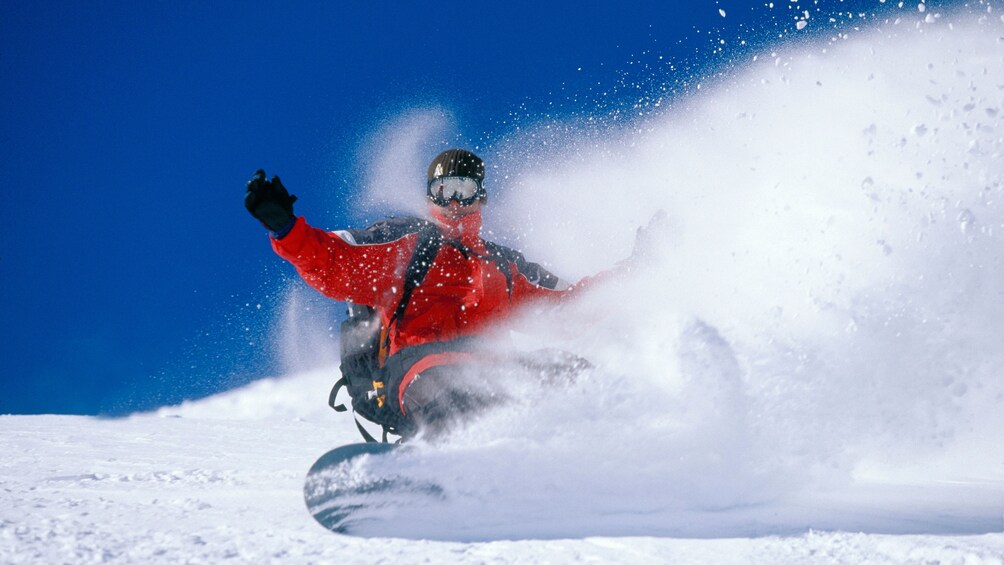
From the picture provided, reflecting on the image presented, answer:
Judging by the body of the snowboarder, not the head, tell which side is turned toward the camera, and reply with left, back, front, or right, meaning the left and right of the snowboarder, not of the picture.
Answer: front
